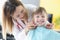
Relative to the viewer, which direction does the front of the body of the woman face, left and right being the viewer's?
facing the viewer and to the right of the viewer

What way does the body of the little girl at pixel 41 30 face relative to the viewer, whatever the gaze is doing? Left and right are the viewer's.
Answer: facing the viewer

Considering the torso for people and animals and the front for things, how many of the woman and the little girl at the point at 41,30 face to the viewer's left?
0
